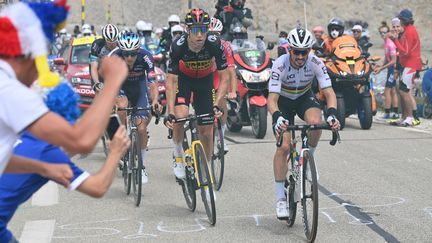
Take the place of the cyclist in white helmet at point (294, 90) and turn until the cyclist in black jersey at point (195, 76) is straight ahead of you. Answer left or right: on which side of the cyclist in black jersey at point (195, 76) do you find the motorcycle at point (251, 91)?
right

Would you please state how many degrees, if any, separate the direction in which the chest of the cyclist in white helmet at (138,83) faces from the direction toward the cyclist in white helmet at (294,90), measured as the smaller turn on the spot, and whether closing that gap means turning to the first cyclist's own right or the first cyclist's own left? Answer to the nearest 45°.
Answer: approximately 45° to the first cyclist's own left

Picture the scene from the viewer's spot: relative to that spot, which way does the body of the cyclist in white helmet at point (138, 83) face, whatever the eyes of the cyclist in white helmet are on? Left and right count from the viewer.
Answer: facing the viewer

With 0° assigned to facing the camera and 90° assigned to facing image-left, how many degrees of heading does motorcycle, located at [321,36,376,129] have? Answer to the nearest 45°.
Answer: approximately 0°

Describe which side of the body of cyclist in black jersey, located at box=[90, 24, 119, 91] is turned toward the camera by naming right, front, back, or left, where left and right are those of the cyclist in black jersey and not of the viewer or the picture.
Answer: front

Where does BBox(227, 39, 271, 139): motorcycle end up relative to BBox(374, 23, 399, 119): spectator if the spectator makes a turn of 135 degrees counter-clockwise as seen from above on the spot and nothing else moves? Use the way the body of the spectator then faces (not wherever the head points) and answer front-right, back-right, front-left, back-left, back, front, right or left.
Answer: back-right

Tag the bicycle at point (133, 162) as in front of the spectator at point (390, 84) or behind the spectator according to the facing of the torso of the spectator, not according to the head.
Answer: in front

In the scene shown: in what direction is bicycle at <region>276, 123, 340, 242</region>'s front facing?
toward the camera

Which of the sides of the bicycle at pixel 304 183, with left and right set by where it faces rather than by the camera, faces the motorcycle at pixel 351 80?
back

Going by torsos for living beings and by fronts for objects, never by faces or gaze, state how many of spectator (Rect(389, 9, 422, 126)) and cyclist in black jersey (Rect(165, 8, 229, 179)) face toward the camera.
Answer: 1

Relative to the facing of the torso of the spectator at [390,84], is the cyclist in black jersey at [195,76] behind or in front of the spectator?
in front

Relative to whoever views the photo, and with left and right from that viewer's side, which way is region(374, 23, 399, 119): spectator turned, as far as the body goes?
facing the viewer and to the left of the viewer
